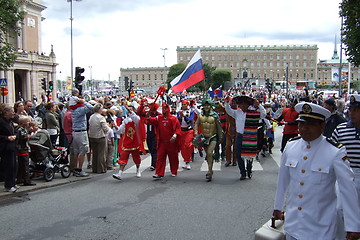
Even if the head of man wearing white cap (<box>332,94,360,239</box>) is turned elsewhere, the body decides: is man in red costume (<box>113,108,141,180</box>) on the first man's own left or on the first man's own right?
on the first man's own right

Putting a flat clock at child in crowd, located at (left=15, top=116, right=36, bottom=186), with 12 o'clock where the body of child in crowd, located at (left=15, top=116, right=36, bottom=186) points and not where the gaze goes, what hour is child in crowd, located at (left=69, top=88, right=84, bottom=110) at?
child in crowd, located at (left=69, top=88, right=84, bottom=110) is roughly at 11 o'clock from child in crowd, located at (left=15, top=116, right=36, bottom=186).

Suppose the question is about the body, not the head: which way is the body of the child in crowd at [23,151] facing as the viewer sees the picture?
to the viewer's right

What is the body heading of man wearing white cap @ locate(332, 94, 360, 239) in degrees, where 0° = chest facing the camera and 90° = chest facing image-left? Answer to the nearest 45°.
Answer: approximately 0°

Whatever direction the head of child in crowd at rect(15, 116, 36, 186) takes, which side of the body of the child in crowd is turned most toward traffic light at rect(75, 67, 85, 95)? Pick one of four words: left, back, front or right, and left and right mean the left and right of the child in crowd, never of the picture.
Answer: left

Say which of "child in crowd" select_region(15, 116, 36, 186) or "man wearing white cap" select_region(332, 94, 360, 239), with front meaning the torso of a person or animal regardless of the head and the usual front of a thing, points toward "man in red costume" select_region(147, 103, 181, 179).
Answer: the child in crowd

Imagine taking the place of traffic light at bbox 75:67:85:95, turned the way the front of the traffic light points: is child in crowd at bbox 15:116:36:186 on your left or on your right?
on your right

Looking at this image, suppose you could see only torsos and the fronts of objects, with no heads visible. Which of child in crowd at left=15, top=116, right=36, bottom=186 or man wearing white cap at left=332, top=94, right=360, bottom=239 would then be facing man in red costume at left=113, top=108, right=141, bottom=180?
the child in crowd

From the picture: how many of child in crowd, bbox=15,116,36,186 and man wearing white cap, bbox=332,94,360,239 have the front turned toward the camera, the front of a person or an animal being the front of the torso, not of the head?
1
